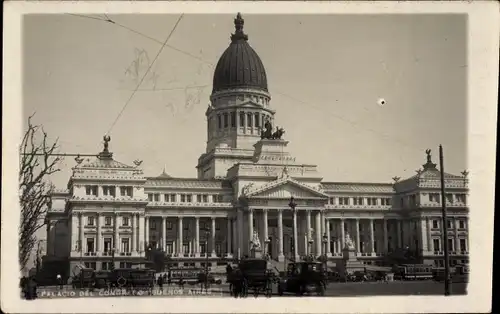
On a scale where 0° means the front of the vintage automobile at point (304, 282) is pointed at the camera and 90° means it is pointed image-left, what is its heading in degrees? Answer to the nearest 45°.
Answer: approximately 45°

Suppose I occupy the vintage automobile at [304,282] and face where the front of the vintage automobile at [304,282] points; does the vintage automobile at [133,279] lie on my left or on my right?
on my right
